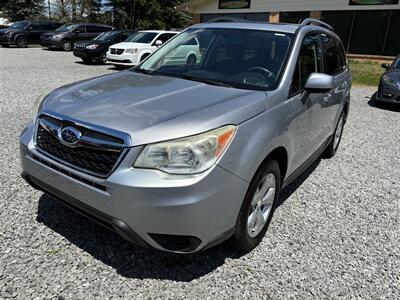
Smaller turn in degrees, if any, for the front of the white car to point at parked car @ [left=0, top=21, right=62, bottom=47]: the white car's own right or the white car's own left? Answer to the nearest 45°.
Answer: approximately 90° to the white car's own right

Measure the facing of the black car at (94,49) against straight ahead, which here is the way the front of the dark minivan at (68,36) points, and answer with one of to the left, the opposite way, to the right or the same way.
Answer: the same way

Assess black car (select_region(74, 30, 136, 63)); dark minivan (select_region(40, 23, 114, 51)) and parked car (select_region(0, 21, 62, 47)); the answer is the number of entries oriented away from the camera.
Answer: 0

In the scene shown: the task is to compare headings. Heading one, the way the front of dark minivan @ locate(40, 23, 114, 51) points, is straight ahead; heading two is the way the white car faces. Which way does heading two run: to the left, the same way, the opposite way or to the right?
the same way

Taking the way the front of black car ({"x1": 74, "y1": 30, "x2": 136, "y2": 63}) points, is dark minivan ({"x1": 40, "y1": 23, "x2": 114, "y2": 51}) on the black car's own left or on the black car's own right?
on the black car's own right

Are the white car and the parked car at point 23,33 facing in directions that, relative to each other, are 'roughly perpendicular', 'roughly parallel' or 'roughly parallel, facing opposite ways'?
roughly parallel

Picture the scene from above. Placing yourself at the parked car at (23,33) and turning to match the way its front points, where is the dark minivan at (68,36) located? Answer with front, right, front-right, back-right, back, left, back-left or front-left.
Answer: left

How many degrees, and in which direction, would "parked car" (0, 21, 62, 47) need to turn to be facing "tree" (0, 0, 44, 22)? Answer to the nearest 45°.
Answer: approximately 135° to its right

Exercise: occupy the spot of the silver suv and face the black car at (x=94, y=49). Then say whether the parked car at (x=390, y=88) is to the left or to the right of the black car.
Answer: right

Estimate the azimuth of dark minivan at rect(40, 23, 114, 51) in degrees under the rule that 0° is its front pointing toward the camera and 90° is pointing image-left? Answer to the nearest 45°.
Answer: approximately 45°

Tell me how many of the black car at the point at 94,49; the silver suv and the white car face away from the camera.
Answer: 0

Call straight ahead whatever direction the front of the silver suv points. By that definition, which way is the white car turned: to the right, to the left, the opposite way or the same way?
the same way

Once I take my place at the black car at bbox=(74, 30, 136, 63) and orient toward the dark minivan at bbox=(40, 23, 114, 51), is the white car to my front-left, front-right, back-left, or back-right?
back-right

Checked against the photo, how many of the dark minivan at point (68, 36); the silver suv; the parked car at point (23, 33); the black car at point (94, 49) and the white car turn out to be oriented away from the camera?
0

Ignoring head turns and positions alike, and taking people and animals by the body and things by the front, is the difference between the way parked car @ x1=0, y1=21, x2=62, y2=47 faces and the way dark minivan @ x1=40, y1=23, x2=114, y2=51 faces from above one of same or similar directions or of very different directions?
same or similar directions

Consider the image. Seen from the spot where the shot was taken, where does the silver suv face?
facing the viewer and to the left of the viewer

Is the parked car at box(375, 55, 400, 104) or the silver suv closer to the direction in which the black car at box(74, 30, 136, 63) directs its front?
the silver suv
